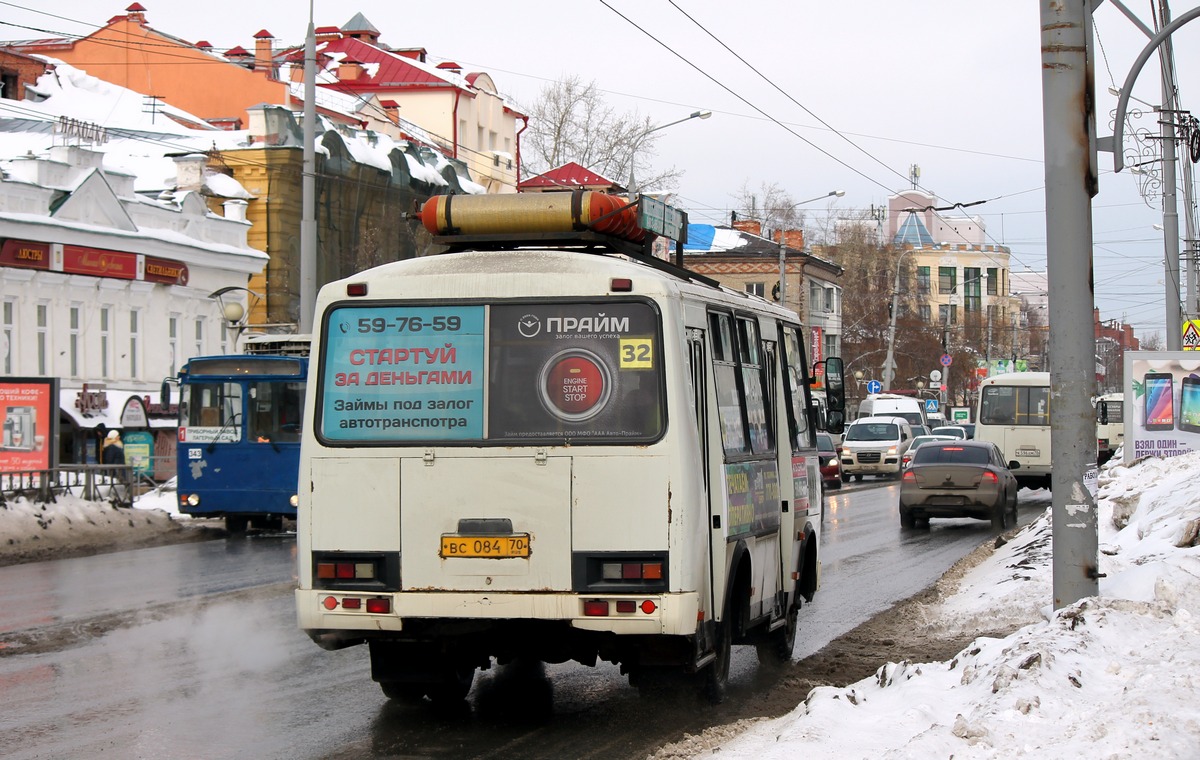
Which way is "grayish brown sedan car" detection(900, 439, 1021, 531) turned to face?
away from the camera

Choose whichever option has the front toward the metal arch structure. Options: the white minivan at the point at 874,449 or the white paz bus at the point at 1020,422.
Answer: the white minivan

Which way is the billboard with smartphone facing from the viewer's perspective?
toward the camera

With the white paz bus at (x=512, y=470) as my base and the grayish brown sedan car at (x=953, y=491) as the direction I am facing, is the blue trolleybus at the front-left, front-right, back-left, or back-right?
front-left

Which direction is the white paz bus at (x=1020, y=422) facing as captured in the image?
away from the camera

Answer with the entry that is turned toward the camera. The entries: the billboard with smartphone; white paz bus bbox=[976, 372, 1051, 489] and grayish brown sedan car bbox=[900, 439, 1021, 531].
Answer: the billboard with smartphone

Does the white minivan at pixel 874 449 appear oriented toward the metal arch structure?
yes

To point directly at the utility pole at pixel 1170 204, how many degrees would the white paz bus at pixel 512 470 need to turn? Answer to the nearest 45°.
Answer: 0° — it already faces it

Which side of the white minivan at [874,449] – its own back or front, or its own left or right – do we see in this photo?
front

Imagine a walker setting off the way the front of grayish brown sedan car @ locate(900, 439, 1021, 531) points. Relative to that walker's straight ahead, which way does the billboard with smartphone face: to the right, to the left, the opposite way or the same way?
the opposite way

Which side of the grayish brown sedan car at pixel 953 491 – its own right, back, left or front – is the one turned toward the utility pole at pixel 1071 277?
back

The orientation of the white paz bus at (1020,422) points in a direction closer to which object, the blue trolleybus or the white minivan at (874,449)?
the white minivan

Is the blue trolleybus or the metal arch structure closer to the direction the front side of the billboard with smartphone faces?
the metal arch structure

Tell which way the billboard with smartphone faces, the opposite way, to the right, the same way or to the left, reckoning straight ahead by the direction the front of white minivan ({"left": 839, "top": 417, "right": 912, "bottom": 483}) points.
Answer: the same way

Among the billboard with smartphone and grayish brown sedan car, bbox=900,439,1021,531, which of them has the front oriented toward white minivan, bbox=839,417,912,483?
the grayish brown sedan car

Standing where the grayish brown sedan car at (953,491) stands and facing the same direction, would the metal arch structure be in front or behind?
behind
